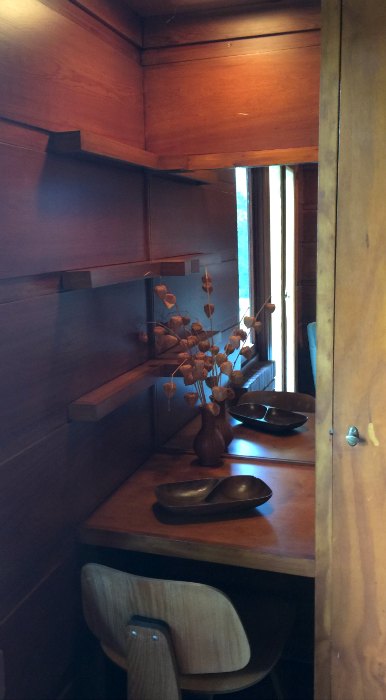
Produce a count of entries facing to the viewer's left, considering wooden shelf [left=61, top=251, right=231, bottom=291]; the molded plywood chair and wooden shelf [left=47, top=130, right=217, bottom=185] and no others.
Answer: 0

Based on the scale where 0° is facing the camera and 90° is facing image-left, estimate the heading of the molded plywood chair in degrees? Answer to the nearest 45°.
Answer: approximately 225°

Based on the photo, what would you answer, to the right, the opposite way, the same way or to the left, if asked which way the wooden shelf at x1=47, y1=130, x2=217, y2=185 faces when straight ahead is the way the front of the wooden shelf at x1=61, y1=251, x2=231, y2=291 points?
the same way

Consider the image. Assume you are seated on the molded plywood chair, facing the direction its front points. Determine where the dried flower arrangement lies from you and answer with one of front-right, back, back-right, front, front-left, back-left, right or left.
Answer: front-left

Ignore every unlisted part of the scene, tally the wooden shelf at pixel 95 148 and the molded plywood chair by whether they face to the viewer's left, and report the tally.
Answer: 0

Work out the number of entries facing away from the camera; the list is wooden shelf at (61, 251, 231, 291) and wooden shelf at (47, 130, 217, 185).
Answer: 0

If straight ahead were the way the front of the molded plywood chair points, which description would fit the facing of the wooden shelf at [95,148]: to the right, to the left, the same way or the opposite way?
to the right

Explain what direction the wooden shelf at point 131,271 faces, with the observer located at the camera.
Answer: facing the viewer and to the right of the viewer

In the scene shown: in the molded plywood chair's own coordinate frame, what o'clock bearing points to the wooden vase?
The wooden vase is roughly at 11 o'clock from the molded plywood chair.

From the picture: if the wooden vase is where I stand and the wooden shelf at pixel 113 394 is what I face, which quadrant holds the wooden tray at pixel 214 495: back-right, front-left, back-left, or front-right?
front-left
